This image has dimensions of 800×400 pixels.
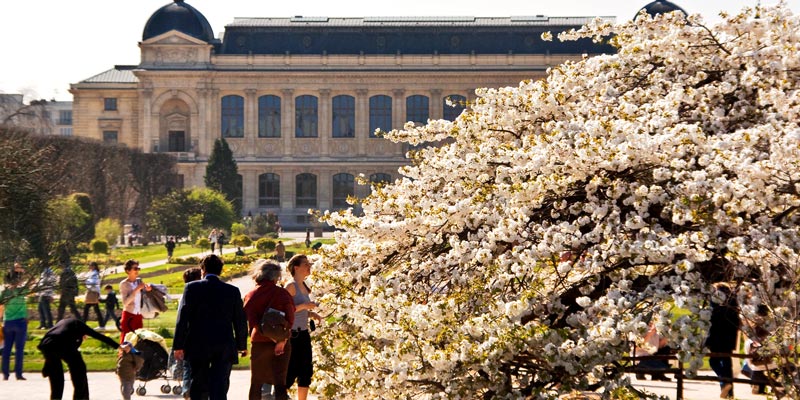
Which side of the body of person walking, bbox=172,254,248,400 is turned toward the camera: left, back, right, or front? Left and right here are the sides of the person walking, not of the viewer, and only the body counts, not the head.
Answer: back

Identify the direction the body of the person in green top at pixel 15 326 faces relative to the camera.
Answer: toward the camera

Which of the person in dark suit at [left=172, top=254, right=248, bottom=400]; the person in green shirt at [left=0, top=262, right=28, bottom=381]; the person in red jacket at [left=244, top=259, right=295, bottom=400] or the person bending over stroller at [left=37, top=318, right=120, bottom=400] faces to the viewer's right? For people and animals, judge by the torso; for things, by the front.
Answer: the person bending over stroller at [left=37, top=318, right=120, bottom=400]

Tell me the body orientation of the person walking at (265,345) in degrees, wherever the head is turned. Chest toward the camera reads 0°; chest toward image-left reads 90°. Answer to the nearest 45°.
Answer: approximately 180°

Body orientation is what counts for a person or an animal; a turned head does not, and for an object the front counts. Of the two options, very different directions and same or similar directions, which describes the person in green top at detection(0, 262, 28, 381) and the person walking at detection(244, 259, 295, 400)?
very different directions

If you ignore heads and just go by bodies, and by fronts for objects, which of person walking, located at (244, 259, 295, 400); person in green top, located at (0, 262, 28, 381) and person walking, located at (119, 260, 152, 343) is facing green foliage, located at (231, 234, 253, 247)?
person walking, located at (244, 259, 295, 400)

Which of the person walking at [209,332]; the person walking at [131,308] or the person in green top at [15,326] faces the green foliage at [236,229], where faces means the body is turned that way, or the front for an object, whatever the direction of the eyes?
the person walking at [209,332]

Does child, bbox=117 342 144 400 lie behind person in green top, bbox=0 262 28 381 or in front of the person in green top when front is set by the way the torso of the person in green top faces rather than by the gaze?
in front

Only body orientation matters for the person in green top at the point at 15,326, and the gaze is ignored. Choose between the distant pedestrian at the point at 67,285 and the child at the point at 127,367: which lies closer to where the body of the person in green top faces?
the child

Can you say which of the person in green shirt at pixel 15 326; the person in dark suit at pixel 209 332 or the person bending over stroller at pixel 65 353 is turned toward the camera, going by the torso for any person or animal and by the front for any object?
the person in green shirt at pixel 15 326

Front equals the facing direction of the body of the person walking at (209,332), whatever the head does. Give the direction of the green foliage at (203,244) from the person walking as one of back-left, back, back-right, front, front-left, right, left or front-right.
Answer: front

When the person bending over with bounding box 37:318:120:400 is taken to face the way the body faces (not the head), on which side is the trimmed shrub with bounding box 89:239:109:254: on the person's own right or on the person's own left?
on the person's own left

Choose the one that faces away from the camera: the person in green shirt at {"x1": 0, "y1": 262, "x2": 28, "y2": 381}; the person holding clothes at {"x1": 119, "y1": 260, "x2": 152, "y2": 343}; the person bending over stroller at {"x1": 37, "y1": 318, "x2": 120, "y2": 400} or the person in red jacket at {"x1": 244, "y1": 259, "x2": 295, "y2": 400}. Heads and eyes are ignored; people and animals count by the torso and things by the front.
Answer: the person in red jacket at {"x1": 244, "y1": 259, "x2": 295, "y2": 400}

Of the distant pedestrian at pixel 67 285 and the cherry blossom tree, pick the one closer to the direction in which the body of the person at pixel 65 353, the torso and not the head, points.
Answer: the cherry blossom tree

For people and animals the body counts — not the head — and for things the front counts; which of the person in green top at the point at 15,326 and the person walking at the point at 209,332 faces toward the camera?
the person in green top at the point at 15,326

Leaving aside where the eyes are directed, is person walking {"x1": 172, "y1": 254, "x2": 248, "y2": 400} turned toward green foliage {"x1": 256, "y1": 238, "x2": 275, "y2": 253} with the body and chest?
yes

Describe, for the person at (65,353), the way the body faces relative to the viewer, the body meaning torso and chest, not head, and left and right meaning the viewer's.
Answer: facing to the right of the viewer

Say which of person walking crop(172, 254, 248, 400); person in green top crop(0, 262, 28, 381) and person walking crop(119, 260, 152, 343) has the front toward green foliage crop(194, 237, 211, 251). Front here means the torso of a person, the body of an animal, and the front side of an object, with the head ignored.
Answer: person walking crop(172, 254, 248, 400)
